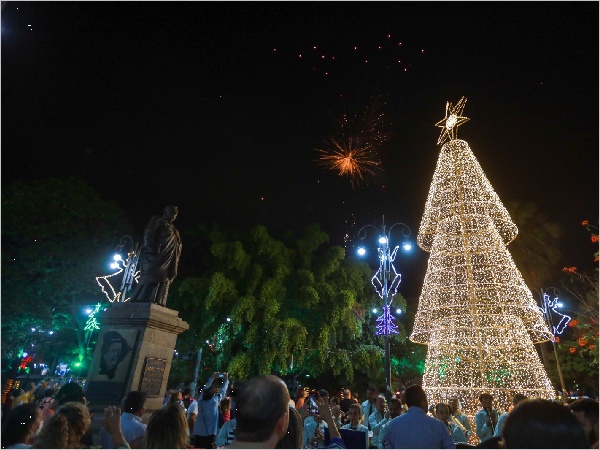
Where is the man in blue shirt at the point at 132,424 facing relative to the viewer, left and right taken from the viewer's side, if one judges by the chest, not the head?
facing away from the viewer and to the right of the viewer

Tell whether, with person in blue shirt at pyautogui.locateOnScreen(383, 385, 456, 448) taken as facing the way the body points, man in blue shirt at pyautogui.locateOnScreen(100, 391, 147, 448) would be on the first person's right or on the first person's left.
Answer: on the first person's left

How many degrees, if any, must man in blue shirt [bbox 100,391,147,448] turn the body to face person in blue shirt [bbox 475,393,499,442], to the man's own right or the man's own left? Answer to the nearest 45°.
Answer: approximately 45° to the man's own right

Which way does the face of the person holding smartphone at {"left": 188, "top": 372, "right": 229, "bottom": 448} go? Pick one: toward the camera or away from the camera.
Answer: away from the camera

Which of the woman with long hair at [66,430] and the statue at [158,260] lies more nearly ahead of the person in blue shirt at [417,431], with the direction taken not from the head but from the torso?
the statue

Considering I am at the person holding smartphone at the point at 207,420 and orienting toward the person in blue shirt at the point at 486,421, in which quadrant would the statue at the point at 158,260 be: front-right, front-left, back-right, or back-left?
back-left

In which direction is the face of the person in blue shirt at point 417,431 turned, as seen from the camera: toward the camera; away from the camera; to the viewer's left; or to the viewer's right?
away from the camera

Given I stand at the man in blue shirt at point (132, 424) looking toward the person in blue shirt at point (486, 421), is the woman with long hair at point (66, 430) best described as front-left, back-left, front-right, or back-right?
back-right

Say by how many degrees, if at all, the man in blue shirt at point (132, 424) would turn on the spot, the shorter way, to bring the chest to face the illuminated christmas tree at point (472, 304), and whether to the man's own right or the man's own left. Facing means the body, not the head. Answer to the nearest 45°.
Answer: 0° — they already face it

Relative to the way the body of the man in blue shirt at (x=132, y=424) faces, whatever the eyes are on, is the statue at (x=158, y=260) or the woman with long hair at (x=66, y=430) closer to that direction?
the statue

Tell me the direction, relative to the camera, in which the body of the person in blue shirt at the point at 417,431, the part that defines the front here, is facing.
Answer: away from the camera
